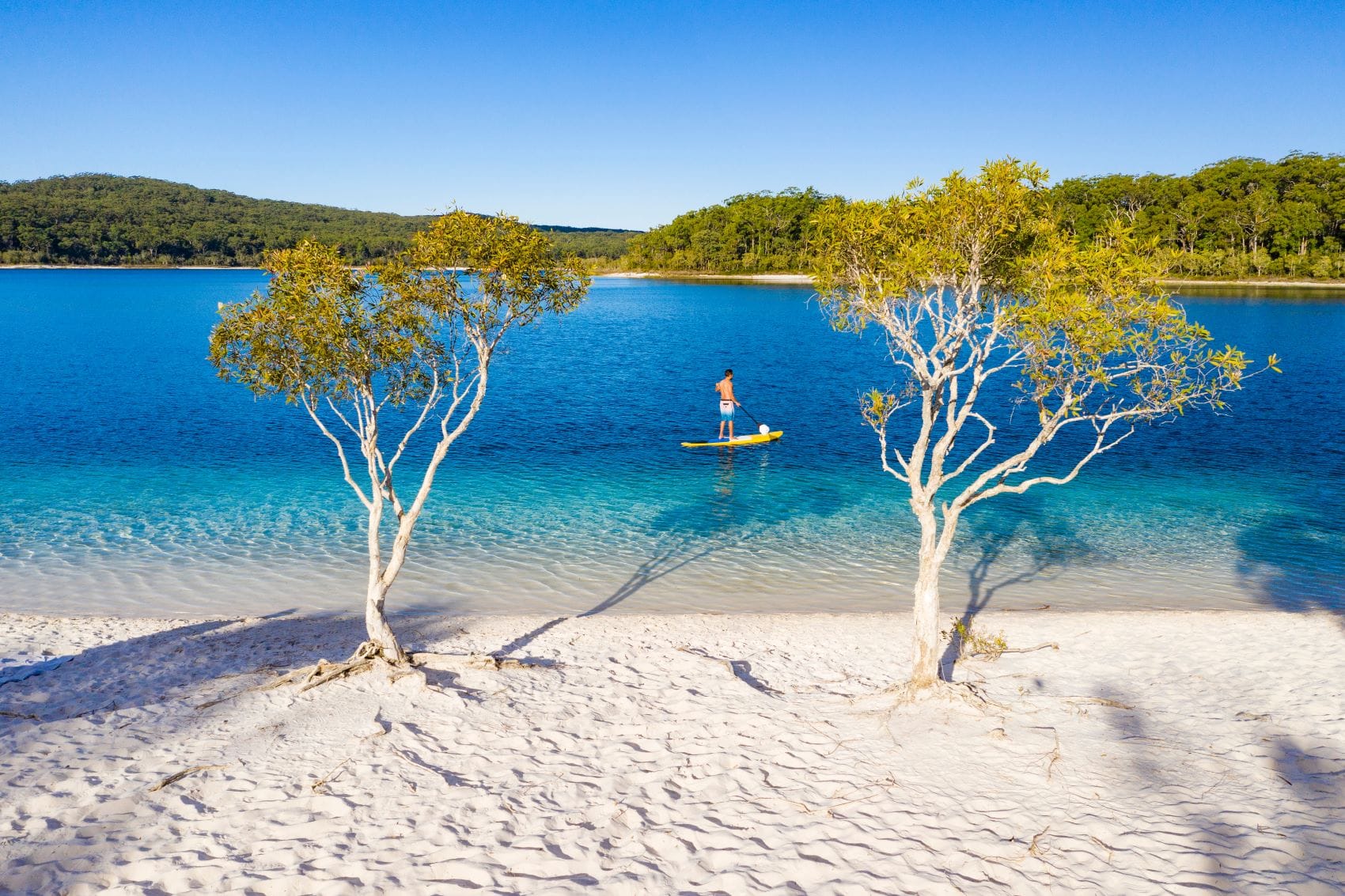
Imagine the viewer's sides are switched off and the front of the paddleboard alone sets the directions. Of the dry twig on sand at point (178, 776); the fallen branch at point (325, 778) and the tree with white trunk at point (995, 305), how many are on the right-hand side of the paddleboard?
3

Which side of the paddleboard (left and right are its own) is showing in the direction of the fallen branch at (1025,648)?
right

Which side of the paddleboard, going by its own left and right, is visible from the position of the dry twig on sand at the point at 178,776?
right

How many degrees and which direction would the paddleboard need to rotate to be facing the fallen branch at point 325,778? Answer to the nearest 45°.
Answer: approximately 90° to its right

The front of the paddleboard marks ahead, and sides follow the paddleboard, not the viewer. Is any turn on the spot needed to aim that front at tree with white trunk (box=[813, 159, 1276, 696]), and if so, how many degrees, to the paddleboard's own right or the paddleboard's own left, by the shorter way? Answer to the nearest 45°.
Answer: approximately 90° to the paddleboard's own right

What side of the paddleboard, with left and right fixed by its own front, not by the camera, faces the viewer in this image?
right
